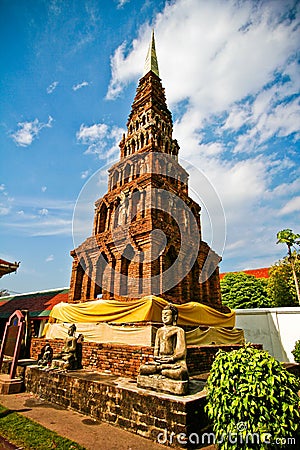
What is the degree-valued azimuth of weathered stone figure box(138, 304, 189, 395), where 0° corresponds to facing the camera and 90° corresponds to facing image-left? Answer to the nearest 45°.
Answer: approximately 45°

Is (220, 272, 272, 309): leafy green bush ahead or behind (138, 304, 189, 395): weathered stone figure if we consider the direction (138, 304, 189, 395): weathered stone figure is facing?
behind

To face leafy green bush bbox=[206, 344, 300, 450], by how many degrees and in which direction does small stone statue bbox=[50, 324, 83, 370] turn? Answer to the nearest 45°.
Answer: approximately 45° to its left
